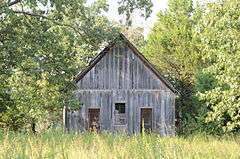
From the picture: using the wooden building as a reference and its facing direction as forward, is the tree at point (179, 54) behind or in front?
behind

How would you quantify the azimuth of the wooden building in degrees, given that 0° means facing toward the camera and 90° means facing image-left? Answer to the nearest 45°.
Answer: approximately 0°
